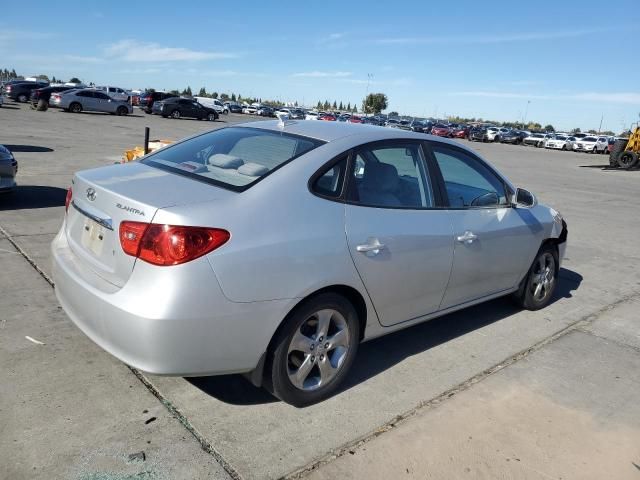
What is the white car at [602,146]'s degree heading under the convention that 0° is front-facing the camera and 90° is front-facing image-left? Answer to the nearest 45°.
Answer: approximately 45°

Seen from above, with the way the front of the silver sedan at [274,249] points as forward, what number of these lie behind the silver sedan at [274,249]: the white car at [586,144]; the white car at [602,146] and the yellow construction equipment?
0

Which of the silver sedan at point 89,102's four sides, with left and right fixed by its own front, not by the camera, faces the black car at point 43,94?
back

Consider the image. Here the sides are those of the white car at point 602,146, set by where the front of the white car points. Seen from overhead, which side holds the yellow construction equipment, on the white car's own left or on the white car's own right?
on the white car's own left

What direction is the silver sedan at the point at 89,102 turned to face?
to the viewer's right

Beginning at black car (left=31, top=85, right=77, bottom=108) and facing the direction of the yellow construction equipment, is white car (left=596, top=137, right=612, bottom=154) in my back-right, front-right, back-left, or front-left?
front-left

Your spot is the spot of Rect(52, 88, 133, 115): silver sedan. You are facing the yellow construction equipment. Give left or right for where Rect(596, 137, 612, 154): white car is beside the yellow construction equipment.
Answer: left

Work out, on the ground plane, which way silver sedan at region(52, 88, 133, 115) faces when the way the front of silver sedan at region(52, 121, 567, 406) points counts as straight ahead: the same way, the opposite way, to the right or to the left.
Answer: the same way

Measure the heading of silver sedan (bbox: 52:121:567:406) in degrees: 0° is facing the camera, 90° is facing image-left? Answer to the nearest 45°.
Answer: approximately 225°

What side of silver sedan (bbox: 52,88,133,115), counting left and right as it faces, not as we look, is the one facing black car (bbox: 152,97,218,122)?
front

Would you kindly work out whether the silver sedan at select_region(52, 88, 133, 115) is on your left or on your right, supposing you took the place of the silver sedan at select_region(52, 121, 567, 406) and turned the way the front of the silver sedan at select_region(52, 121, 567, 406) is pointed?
on your left

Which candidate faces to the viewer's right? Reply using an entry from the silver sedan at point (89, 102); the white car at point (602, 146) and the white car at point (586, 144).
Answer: the silver sedan

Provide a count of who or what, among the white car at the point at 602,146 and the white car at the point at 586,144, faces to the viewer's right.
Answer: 0

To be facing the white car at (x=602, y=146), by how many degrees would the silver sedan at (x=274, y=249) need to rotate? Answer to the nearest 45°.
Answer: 0° — it already faces it

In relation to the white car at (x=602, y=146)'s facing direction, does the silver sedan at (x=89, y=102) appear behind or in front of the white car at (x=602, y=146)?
in front
